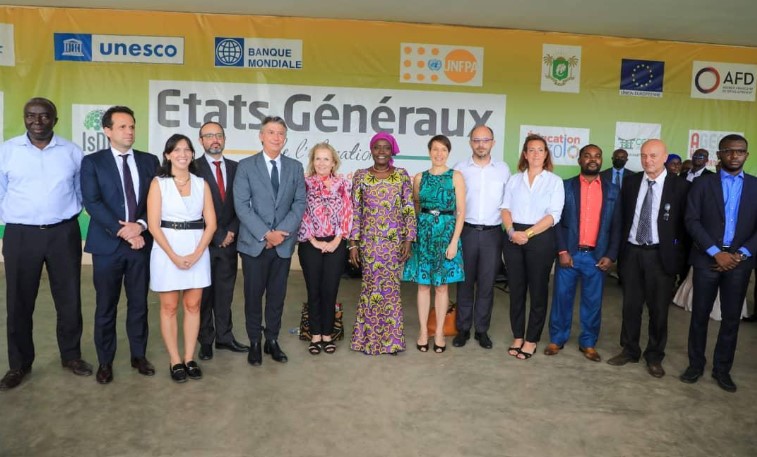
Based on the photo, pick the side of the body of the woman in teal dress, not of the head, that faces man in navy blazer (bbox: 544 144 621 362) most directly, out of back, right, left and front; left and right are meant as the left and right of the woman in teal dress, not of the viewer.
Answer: left

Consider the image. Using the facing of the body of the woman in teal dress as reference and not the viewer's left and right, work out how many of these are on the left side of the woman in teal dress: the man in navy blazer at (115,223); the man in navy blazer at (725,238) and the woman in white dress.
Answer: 1

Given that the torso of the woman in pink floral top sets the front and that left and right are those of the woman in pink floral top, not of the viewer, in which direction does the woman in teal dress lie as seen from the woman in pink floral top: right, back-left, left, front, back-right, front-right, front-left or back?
left

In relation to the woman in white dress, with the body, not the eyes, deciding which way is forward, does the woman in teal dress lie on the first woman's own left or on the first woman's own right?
on the first woman's own left

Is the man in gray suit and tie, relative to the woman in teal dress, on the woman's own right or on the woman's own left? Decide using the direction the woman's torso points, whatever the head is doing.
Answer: on the woman's own right

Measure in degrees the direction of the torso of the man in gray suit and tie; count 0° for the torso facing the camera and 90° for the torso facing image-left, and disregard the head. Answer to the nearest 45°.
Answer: approximately 0°
